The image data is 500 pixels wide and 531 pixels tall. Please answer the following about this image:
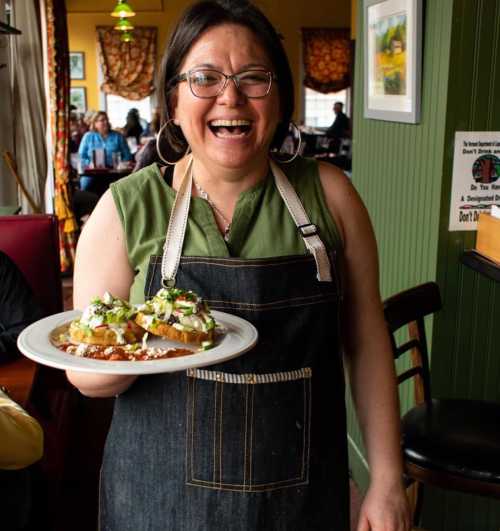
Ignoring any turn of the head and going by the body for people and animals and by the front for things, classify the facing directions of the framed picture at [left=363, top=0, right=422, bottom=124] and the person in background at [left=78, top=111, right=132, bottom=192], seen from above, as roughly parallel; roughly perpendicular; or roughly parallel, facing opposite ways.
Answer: roughly perpendicular

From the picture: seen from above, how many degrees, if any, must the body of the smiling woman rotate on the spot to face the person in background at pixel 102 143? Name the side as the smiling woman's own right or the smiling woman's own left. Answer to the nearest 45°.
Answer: approximately 180°

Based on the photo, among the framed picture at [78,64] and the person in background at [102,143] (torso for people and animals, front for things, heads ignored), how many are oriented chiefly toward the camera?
2

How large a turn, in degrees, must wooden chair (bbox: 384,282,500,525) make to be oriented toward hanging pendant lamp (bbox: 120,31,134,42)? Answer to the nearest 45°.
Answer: approximately 180°

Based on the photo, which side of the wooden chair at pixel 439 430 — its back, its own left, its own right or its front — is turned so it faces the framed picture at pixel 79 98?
back

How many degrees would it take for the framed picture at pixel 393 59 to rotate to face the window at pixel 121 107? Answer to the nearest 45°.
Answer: approximately 90° to its right

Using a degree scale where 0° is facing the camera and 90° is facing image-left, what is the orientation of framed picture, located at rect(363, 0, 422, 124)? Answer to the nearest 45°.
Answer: approximately 45°

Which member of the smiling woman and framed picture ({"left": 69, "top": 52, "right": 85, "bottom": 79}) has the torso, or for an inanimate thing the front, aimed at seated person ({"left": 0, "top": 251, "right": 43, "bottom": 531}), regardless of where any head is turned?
the framed picture
